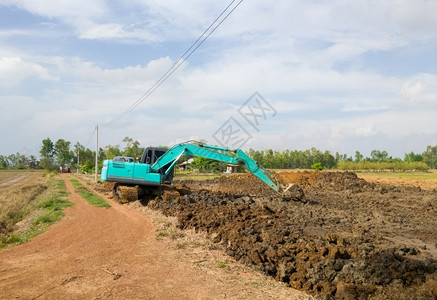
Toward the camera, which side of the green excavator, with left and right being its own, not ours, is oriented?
right
